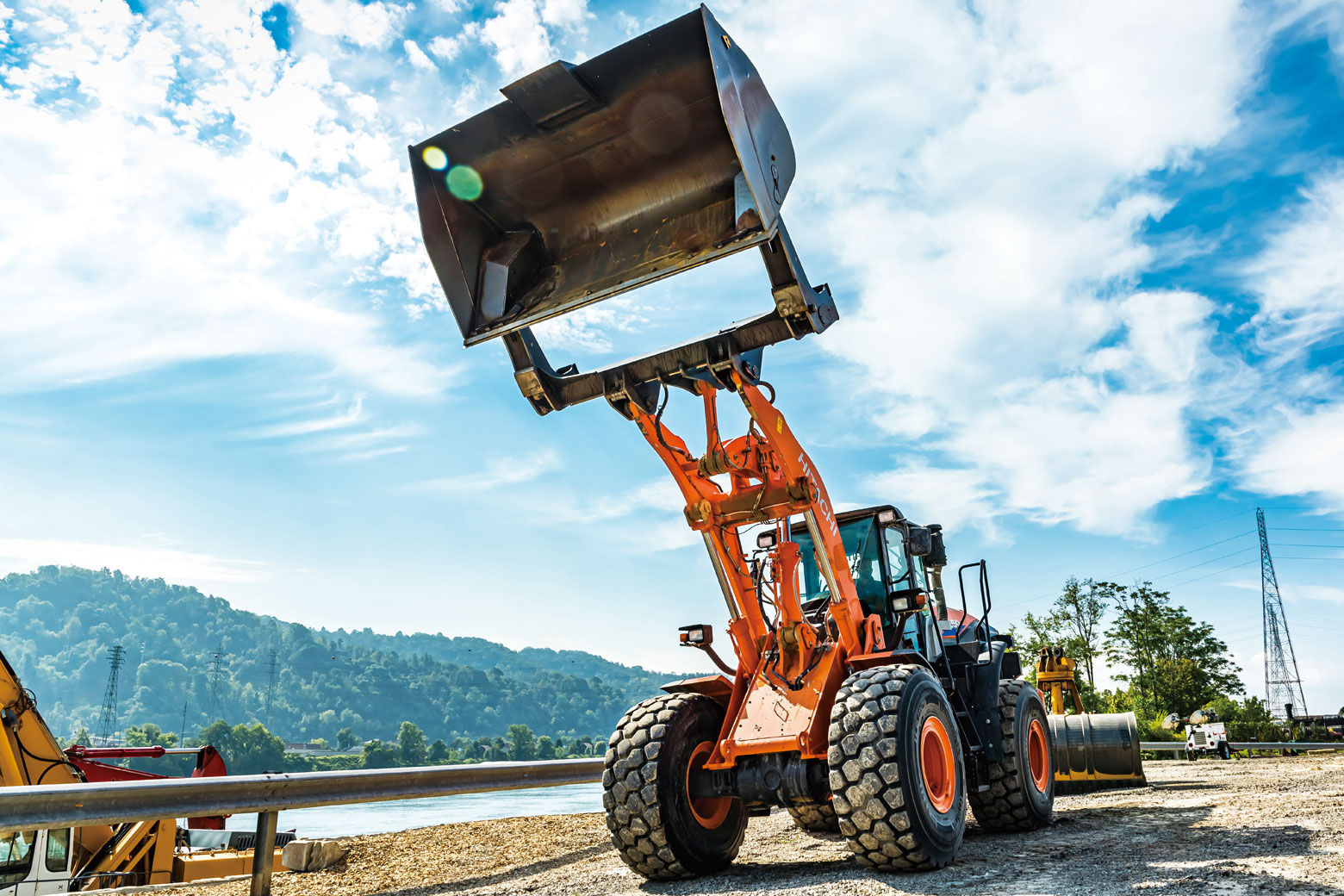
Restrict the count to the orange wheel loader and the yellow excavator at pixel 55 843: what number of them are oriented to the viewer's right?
0

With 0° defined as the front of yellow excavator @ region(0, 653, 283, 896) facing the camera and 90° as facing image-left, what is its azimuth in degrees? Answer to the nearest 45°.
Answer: approximately 90°

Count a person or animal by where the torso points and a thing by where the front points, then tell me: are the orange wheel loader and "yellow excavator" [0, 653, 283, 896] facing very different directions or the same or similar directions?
same or similar directions

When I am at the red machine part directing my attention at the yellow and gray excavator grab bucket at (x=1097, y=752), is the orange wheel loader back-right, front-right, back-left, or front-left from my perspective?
front-right

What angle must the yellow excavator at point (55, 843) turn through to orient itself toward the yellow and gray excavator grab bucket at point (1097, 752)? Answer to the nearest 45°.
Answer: approximately 180°

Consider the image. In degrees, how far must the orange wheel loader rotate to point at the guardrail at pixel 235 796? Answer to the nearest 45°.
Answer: approximately 45° to its right

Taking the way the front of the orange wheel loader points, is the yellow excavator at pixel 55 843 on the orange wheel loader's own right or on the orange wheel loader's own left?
on the orange wheel loader's own right

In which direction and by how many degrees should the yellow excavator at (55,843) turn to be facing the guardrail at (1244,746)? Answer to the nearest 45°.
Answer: approximately 180°

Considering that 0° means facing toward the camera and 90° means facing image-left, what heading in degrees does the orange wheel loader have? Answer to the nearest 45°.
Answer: approximately 45°
